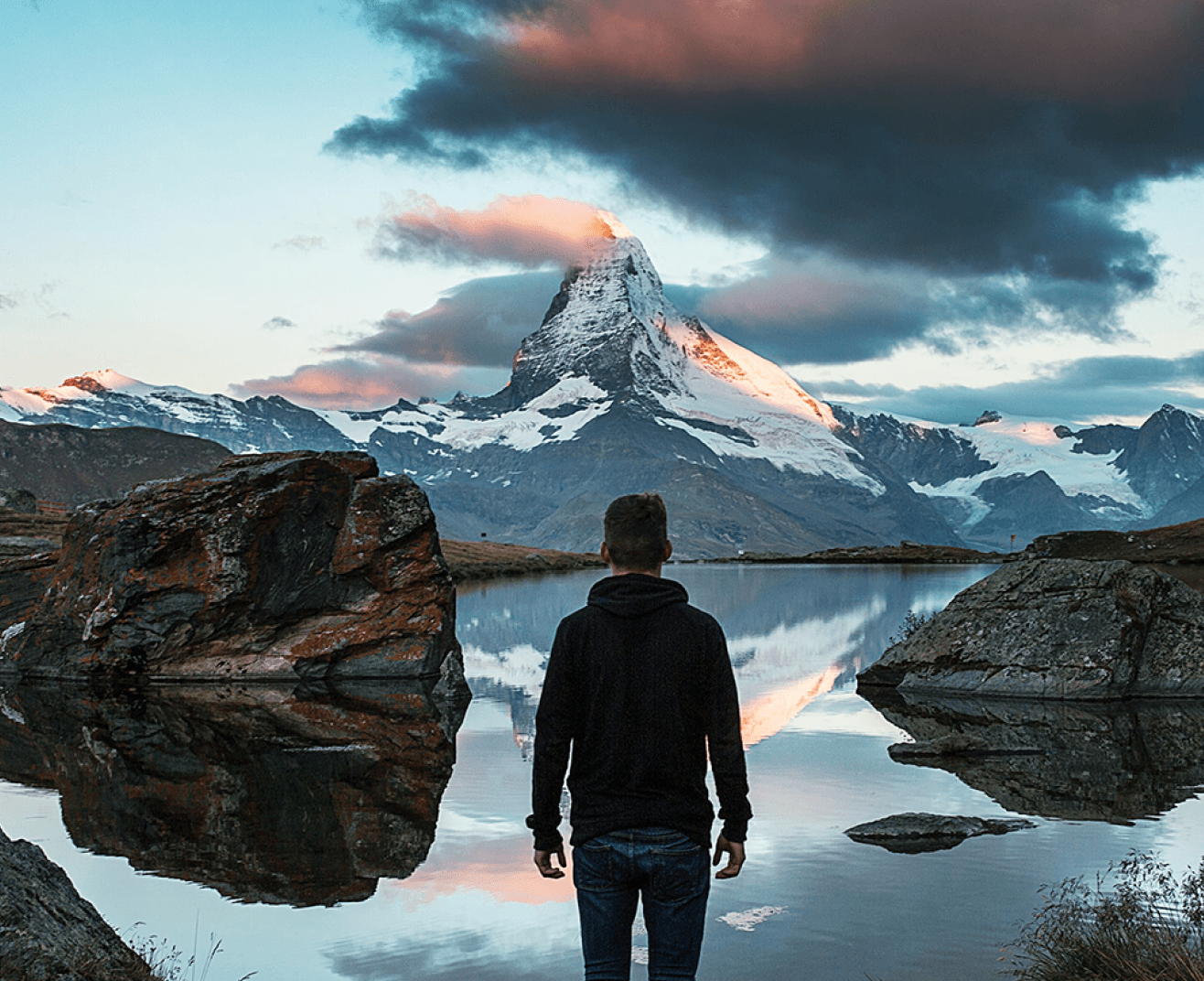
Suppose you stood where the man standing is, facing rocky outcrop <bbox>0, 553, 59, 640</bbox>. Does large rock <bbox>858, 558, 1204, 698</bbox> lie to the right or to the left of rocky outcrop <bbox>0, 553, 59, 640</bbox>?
right

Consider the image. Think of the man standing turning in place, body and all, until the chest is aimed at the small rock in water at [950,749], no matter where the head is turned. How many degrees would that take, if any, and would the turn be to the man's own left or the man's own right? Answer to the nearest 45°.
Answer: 0° — they already face it

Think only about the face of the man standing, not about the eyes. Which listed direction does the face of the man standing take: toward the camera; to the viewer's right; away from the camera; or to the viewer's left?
away from the camera

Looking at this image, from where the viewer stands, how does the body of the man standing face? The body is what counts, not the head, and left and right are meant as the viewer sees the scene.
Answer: facing away from the viewer

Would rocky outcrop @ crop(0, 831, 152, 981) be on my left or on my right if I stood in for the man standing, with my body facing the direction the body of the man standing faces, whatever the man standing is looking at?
on my left
